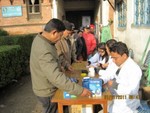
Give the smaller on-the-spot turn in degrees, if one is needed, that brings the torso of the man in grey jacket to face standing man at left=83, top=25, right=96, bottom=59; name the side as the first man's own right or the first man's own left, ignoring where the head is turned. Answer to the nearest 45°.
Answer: approximately 90° to the first man's own left

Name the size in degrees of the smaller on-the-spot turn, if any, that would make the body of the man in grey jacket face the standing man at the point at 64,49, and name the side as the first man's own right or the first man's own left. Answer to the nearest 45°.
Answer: approximately 90° to the first man's own left

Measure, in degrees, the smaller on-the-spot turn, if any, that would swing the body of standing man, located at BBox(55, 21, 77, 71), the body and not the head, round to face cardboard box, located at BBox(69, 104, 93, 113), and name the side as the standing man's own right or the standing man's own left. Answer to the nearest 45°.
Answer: approximately 45° to the standing man's own right

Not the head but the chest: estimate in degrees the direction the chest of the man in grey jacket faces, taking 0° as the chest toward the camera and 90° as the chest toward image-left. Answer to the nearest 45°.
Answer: approximately 270°

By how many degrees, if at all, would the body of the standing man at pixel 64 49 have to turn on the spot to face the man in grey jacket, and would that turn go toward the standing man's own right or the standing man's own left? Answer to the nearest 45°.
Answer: approximately 45° to the standing man's own right

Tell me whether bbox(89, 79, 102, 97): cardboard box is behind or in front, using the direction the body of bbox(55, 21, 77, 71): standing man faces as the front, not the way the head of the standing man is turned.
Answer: in front

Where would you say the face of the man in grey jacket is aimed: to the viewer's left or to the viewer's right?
to the viewer's right

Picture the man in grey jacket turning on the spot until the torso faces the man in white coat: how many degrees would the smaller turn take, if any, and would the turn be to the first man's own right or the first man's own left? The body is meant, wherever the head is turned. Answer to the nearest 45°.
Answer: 0° — they already face them

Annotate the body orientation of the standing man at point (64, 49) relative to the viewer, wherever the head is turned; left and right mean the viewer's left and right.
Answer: facing the viewer and to the right of the viewer

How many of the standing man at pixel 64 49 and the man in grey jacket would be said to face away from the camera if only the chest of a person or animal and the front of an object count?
0
